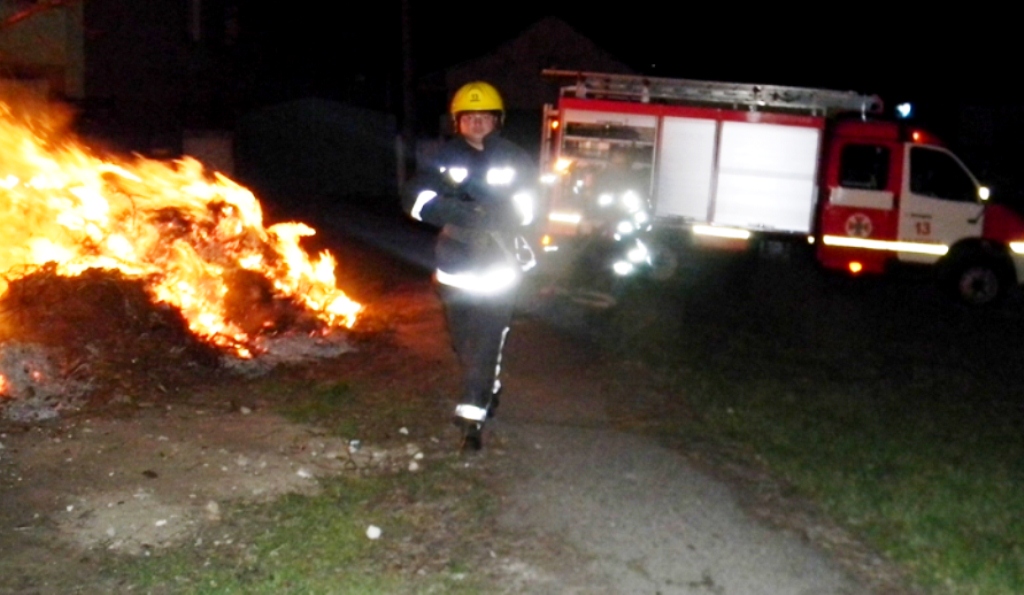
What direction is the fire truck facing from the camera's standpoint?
to the viewer's right

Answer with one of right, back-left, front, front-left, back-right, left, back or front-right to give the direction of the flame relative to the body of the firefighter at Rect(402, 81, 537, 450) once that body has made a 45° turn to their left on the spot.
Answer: back

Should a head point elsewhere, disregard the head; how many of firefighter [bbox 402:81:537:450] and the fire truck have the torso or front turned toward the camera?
1

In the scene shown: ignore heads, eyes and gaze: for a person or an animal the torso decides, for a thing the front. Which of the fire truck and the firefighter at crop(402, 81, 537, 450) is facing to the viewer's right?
the fire truck

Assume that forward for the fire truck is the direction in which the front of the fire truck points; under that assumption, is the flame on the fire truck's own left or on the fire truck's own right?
on the fire truck's own right

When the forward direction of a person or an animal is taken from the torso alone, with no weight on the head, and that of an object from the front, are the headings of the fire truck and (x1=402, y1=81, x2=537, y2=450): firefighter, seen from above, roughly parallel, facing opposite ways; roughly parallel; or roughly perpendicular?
roughly perpendicular

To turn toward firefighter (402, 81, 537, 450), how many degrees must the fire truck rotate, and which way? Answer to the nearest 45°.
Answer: approximately 90° to its right
